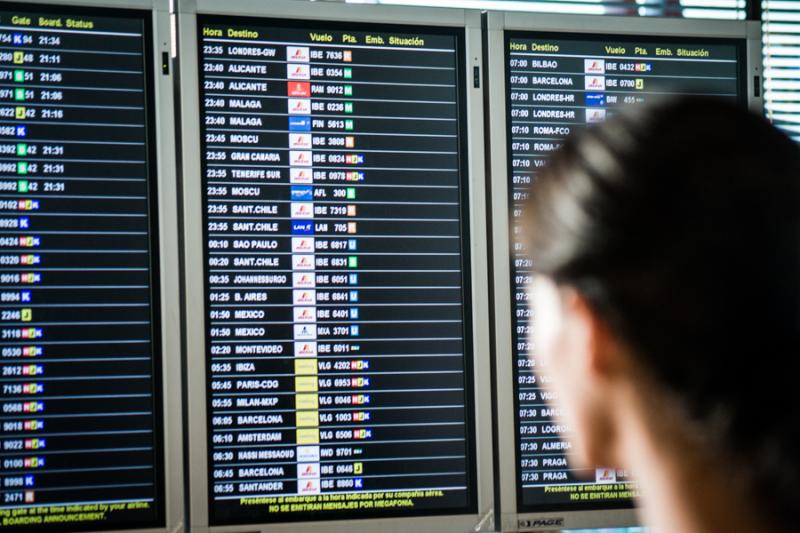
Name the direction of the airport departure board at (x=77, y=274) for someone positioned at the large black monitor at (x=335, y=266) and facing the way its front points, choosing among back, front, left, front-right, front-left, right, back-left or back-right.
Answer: right

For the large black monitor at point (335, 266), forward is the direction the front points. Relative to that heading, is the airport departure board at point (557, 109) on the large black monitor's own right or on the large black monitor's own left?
on the large black monitor's own left

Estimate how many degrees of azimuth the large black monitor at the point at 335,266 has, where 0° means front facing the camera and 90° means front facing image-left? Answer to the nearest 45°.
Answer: approximately 0°
